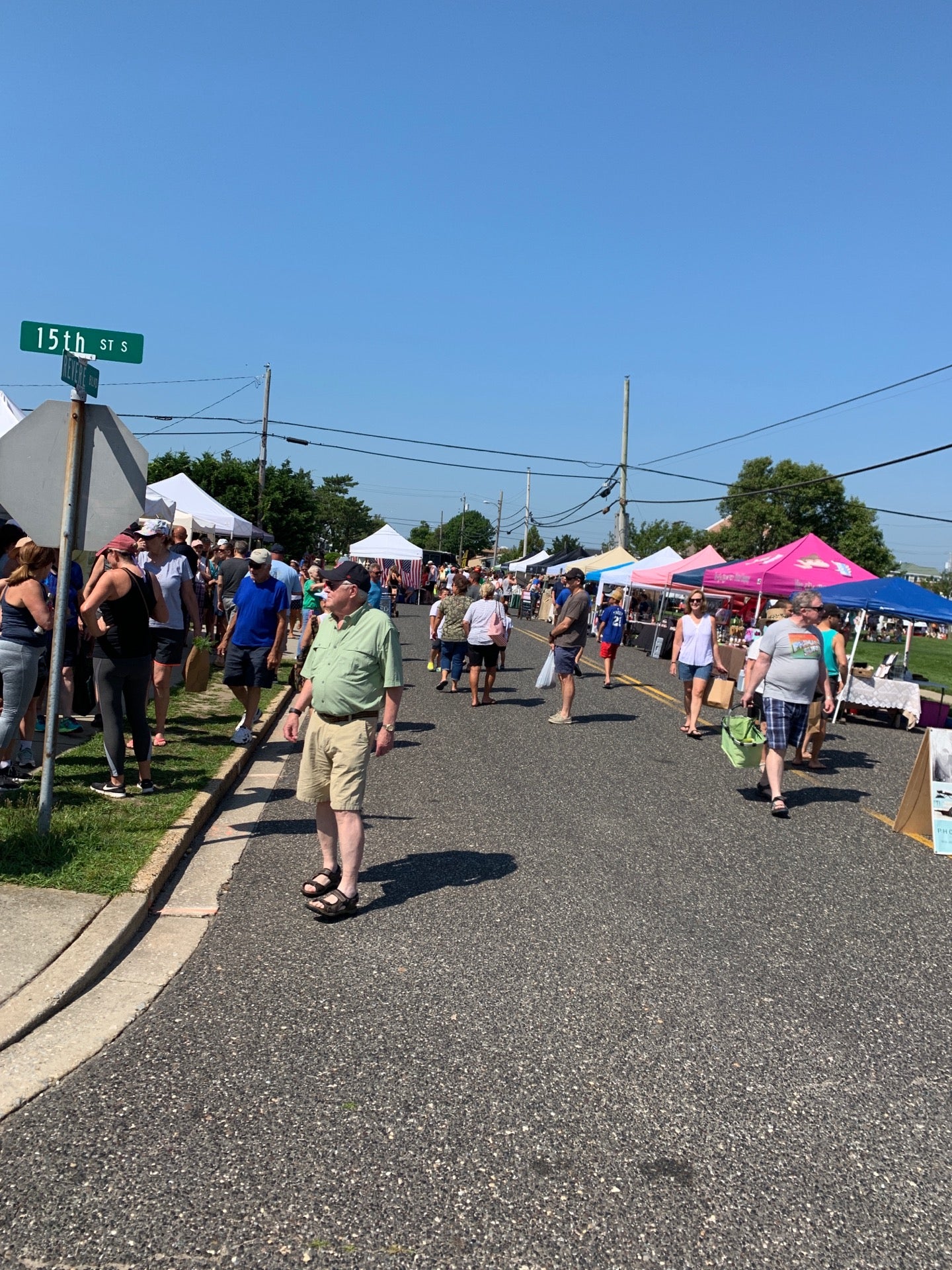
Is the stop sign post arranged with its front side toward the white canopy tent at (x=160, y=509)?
yes

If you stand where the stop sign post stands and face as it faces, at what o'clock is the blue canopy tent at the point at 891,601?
The blue canopy tent is roughly at 2 o'clock from the stop sign post.

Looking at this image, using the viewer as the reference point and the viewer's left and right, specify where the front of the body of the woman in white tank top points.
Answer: facing the viewer

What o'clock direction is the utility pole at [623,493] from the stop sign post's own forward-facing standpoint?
The utility pole is roughly at 1 o'clock from the stop sign post.

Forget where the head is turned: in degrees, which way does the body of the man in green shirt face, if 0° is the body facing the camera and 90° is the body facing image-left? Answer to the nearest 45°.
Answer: approximately 45°

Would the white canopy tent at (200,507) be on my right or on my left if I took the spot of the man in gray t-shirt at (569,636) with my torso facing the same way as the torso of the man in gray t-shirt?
on my right

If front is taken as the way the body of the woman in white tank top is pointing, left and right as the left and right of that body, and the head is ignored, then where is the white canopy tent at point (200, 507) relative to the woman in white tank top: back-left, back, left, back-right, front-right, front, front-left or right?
back-right

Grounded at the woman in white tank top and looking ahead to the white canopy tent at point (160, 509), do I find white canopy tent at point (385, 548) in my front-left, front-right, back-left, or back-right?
front-right

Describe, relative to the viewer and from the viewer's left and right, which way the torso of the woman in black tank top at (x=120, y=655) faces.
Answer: facing away from the viewer and to the left of the viewer

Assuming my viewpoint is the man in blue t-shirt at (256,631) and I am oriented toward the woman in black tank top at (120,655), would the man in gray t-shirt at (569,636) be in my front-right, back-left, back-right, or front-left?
back-left

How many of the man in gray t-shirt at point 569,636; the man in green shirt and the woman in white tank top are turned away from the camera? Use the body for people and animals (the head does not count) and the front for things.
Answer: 0

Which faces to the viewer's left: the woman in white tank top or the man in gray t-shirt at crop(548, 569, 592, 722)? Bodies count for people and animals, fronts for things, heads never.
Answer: the man in gray t-shirt

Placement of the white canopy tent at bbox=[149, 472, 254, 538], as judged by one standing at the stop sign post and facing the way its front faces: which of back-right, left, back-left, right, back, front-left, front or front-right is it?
front

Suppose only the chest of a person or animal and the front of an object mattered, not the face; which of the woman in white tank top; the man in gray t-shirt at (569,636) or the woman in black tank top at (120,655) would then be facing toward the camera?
the woman in white tank top

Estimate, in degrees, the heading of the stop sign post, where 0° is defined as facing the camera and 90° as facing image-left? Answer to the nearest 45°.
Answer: approximately 180°

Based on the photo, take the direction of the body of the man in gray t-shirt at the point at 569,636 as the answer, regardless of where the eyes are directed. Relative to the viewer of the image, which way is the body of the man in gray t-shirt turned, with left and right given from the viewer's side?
facing to the left of the viewer
